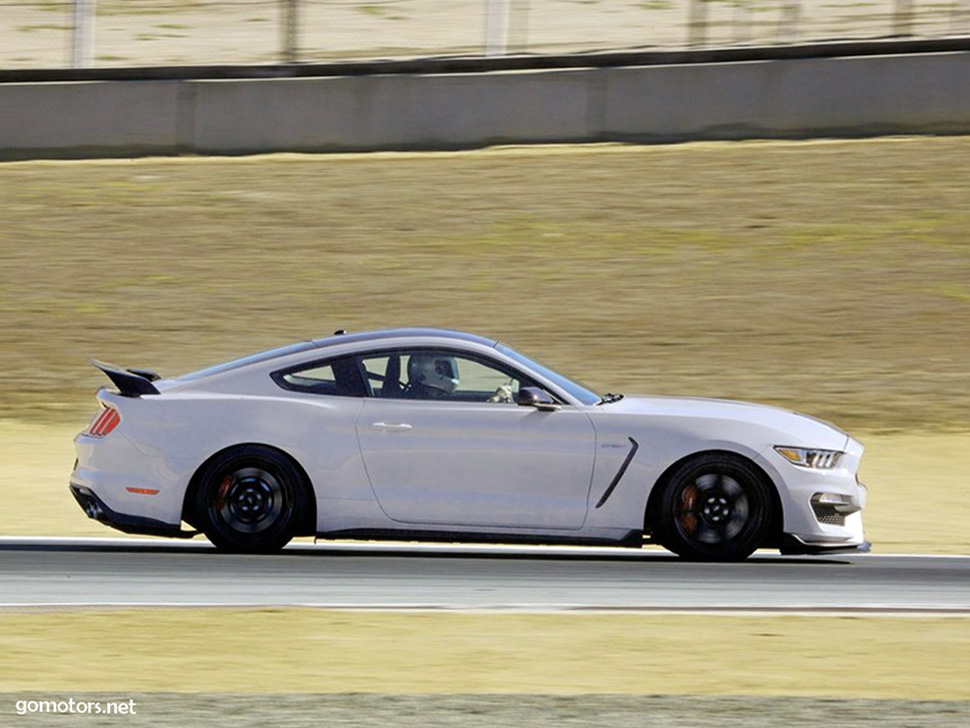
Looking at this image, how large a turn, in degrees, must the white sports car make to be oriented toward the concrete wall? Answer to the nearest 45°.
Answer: approximately 90° to its left

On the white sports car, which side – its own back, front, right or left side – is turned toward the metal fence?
left

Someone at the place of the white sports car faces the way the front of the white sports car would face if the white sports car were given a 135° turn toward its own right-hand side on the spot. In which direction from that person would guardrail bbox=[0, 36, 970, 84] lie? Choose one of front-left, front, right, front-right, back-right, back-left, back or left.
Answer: back-right

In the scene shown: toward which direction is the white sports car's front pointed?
to the viewer's right

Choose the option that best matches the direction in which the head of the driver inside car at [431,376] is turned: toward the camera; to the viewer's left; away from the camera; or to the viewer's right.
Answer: to the viewer's right
